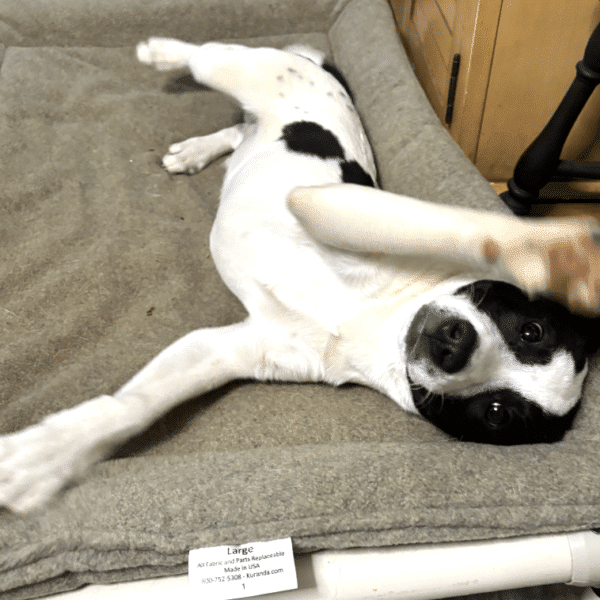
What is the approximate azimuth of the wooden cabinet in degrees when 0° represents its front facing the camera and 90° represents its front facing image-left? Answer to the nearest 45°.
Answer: approximately 45°

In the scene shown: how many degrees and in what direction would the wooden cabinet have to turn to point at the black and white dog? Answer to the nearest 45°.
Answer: approximately 45° to its left
